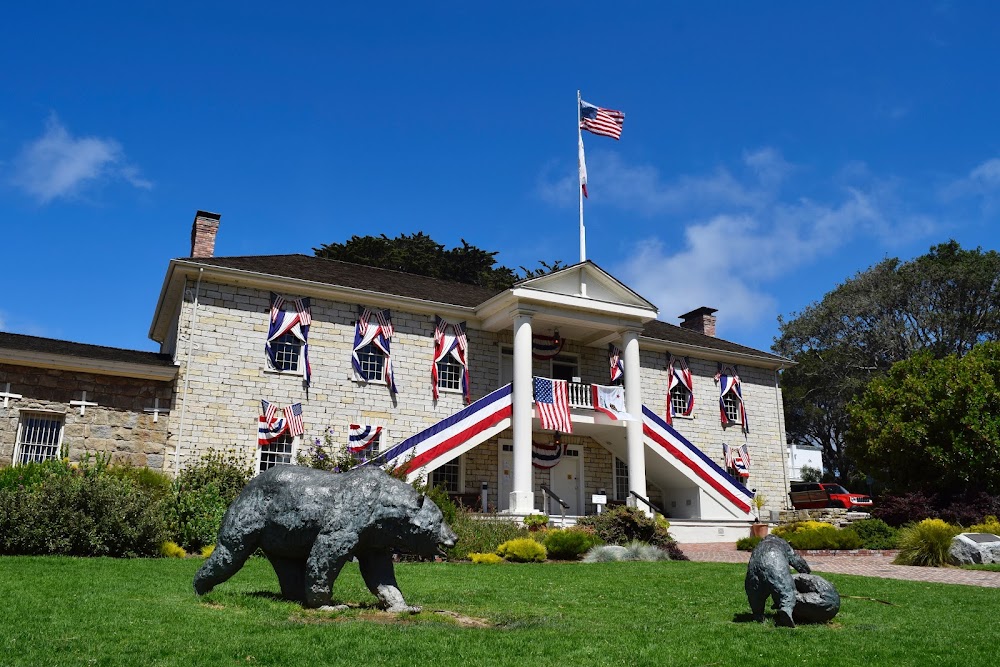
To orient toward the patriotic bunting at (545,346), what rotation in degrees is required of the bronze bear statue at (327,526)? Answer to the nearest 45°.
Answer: approximately 45° to its left

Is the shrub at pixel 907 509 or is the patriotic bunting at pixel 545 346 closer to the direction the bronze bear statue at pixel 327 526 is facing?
the shrub

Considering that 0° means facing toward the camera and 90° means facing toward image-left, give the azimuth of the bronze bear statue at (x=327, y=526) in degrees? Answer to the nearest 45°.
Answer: approximately 270°

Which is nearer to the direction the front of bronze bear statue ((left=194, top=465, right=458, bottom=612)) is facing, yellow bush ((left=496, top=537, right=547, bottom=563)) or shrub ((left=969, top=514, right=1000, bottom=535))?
the shrub

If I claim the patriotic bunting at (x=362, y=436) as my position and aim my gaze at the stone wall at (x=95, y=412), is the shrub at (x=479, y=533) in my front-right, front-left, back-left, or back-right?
back-left

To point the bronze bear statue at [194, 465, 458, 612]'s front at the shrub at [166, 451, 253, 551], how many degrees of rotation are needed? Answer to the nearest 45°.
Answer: approximately 90° to its left

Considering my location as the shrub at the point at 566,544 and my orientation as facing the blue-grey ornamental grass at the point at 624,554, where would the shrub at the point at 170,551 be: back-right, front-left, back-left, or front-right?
back-right

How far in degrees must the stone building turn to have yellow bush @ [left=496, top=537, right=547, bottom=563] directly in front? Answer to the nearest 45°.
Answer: approximately 45° to its right

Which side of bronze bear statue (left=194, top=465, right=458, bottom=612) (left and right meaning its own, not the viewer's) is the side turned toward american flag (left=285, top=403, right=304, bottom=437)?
left

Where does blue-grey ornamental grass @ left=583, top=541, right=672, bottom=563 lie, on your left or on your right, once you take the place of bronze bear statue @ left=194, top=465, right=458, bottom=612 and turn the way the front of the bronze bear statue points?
on your left

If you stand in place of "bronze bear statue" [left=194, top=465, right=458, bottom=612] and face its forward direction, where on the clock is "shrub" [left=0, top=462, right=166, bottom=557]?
The shrub is roughly at 8 o'clock from the bronze bear statue.

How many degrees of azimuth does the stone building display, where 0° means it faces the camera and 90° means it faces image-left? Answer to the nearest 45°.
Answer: approximately 315°
